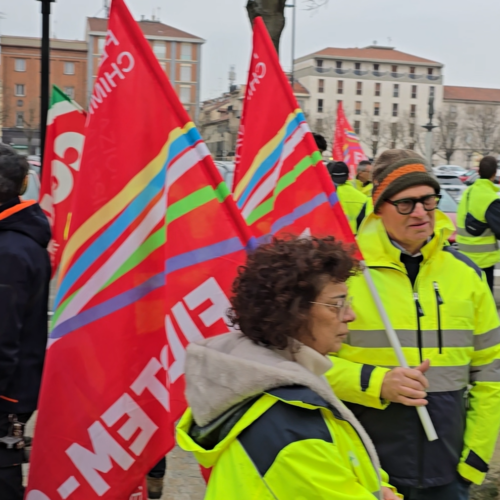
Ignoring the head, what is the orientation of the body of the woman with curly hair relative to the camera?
to the viewer's right

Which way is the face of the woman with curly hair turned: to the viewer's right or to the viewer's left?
to the viewer's right

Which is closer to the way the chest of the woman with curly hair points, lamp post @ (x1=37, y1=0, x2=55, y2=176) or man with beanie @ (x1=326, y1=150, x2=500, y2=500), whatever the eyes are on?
the man with beanie

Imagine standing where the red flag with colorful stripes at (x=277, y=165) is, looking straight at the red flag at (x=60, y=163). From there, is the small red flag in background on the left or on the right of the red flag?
right

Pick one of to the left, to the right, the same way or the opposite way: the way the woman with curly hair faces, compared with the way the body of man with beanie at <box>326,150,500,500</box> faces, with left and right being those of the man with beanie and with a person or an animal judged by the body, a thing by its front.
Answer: to the left
